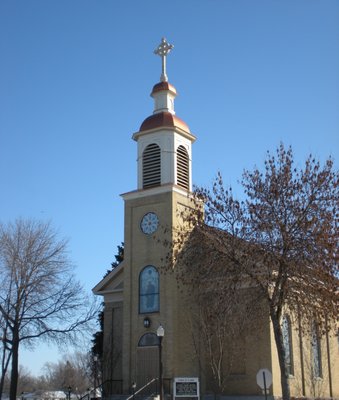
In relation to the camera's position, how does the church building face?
facing the viewer and to the left of the viewer

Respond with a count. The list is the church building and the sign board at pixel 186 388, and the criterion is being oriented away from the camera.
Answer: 0

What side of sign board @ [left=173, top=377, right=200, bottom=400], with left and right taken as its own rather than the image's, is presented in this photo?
front

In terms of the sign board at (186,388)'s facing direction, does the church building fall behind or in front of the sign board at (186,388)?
behind

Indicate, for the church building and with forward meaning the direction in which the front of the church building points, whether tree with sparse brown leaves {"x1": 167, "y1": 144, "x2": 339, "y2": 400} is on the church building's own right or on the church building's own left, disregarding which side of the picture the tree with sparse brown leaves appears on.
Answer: on the church building's own left
